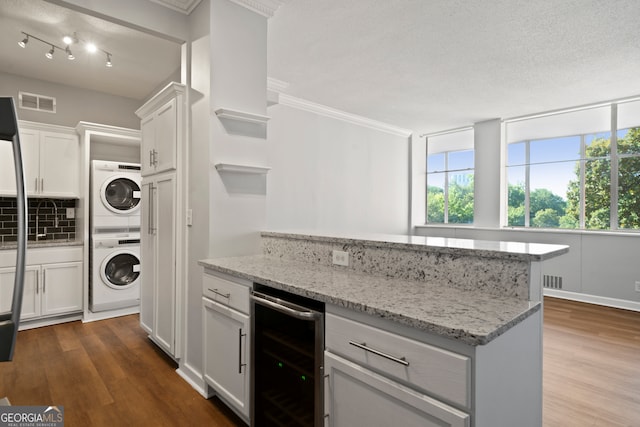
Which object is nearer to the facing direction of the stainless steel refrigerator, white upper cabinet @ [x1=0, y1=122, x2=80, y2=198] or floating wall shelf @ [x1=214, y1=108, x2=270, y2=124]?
the floating wall shelf

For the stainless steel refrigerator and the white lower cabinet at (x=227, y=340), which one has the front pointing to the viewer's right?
the stainless steel refrigerator

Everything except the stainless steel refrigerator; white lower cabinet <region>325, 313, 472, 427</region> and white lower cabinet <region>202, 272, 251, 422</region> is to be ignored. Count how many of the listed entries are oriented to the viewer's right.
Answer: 1

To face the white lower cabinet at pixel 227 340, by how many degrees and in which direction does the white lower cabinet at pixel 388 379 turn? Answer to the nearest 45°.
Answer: approximately 90° to its right

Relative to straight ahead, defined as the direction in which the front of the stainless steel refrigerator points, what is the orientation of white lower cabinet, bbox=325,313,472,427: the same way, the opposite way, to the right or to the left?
the opposite way

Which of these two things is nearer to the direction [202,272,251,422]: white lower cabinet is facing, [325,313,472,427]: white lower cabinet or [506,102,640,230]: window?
the white lower cabinet

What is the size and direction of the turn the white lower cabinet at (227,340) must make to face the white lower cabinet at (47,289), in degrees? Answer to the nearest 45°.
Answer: approximately 90° to its right

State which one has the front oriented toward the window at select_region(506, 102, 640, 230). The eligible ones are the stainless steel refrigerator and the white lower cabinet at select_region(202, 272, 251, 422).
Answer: the stainless steel refrigerator

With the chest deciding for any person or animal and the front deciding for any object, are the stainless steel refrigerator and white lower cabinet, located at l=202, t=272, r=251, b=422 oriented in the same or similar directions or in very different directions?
very different directions

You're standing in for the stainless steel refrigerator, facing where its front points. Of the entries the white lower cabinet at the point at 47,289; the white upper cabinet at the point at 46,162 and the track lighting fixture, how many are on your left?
3

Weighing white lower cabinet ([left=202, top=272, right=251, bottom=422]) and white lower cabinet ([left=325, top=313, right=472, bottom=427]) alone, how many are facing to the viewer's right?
0

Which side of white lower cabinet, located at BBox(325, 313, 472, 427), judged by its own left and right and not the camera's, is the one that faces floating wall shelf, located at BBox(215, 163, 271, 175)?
right

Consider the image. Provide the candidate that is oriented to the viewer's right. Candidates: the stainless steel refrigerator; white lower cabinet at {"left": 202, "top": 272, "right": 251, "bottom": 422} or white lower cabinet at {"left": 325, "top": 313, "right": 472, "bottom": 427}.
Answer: the stainless steel refrigerator

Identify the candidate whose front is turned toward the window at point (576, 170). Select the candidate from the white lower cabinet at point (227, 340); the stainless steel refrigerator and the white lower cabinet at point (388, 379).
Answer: the stainless steel refrigerator

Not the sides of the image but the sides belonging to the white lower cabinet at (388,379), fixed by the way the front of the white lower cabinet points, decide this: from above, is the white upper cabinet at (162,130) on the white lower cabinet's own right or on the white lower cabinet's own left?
on the white lower cabinet's own right

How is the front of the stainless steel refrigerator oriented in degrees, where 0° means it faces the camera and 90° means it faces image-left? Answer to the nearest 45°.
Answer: approximately 270°

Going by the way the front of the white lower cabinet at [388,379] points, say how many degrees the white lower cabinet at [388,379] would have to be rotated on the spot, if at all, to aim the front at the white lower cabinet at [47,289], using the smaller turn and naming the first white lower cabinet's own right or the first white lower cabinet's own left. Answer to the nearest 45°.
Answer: approximately 90° to the first white lower cabinet's own right
